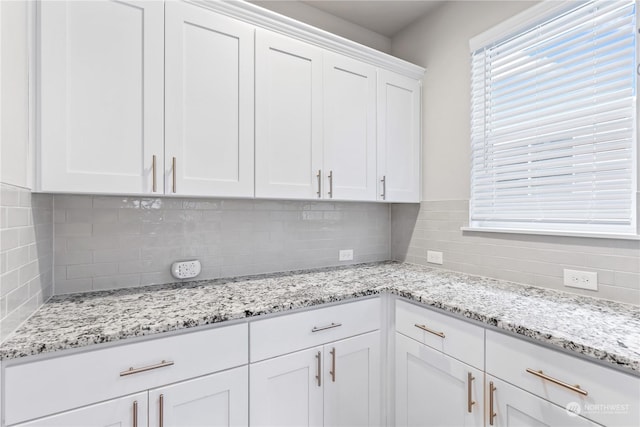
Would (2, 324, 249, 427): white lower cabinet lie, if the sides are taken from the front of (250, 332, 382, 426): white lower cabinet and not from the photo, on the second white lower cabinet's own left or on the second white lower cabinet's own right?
on the second white lower cabinet's own right

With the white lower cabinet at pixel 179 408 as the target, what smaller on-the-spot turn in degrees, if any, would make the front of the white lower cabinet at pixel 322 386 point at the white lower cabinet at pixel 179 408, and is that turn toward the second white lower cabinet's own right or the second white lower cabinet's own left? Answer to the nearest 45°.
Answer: approximately 90° to the second white lower cabinet's own right
